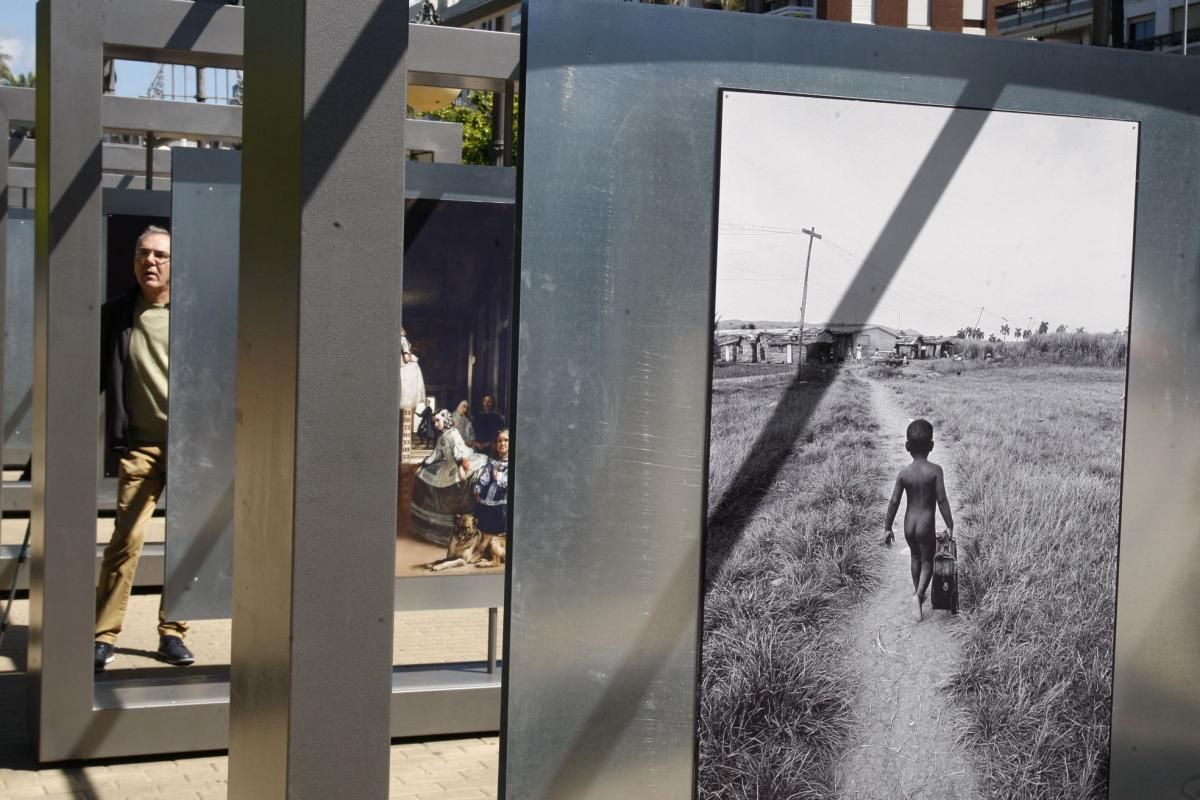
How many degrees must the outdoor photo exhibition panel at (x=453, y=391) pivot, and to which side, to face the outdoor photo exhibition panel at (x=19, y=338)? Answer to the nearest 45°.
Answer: approximately 135° to its right

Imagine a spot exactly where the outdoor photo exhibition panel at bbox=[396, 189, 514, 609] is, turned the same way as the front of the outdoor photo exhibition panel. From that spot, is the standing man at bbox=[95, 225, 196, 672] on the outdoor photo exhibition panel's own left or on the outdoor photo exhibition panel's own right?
on the outdoor photo exhibition panel's own right

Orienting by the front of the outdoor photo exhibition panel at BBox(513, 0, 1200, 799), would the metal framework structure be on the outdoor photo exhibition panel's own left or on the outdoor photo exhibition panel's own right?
on the outdoor photo exhibition panel's own right

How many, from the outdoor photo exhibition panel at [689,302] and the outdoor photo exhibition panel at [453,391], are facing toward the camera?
2

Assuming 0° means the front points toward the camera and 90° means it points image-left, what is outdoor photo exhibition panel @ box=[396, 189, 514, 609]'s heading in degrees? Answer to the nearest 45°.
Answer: approximately 0°

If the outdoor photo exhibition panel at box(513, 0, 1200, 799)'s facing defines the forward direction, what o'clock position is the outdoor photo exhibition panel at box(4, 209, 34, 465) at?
the outdoor photo exhibition panel at box(4, 209, 34, 465) is roughly at 5 o'clock from the outdoor photo exhibition panel at box(513, 0, 1200, 799).

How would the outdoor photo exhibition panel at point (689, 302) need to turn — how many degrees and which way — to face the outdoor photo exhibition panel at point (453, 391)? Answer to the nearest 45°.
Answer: approximately 135° to its right
